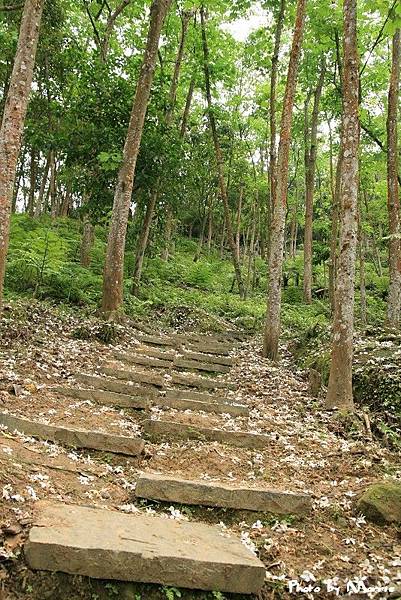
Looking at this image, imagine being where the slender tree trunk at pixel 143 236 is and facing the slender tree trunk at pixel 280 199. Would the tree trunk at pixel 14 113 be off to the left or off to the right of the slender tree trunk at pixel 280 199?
right

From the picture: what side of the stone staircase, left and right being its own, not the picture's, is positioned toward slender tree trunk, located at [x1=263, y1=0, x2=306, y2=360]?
back

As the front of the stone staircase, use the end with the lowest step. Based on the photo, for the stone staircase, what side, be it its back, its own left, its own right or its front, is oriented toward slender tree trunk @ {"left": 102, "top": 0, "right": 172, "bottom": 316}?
back

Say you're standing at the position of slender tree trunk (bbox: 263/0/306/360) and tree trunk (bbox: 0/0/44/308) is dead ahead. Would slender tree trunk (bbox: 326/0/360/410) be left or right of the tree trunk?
left

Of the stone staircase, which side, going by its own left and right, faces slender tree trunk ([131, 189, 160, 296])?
back

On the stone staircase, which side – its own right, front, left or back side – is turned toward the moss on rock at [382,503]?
left

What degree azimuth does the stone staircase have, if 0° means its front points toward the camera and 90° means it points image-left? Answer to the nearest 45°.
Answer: approximately 0°

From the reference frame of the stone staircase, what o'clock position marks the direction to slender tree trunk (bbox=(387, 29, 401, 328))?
The slender tree trunk is roughly at 7 o'clock from the stone staircase.
